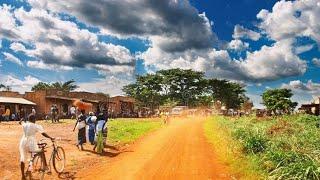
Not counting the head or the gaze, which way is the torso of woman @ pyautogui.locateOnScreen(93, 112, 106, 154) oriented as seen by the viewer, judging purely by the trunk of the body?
away from the camera

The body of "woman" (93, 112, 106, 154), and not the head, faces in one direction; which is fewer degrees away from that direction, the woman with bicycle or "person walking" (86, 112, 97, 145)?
the person walking

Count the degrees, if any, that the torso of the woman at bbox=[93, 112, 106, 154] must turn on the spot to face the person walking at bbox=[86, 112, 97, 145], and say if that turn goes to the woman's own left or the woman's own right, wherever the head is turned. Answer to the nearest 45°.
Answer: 0° — they already face them

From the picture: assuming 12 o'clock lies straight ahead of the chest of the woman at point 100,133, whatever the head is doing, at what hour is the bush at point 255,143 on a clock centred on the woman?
The bush is roughly at 4 o'clock from the woman.

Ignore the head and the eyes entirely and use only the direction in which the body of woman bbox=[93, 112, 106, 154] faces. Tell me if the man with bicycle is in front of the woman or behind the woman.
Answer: behind

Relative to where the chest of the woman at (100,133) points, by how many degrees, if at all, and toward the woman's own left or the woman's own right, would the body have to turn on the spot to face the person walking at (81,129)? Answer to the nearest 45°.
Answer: approximately 45° to the woman's own left

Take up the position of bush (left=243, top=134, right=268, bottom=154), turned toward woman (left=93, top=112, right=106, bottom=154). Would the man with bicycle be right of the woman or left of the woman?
left

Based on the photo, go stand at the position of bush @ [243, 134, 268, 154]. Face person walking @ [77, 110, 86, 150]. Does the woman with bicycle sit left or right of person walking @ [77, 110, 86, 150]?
left
